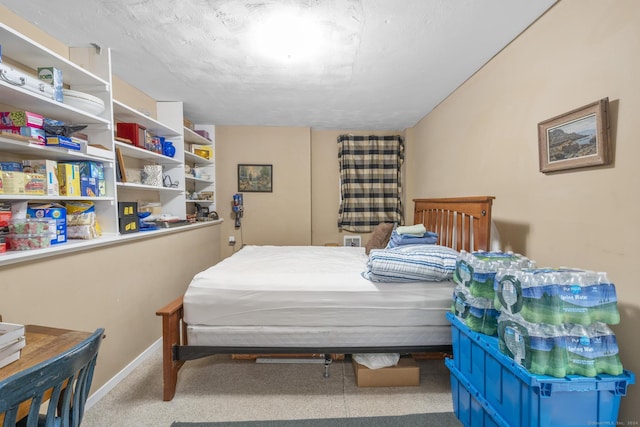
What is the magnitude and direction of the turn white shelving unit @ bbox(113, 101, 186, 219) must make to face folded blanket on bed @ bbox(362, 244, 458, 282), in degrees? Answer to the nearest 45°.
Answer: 0° — it already faces it

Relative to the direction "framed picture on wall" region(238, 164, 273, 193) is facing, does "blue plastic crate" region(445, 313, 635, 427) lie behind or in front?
in front

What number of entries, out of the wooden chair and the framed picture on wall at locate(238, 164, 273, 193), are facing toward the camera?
1

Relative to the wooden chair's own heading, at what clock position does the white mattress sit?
The white mattress is roughly at 4 o'clock from the wooden chair.

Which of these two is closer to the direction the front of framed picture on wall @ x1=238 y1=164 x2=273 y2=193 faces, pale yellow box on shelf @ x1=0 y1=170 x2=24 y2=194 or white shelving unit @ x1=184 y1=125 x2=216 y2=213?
the pale yellow box on shelf

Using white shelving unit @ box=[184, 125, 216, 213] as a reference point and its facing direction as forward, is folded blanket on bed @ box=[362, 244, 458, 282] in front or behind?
in front

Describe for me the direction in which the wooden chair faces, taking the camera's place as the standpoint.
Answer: facing away from the viewer and to the left of the viewer

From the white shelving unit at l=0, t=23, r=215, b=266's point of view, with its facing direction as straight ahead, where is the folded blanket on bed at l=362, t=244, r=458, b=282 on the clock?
The folded blanket on bed is roughly at 12 o'clock from the white shelving unit.

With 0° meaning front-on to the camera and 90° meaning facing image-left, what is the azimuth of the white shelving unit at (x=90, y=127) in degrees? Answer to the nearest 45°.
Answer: approximately 315°

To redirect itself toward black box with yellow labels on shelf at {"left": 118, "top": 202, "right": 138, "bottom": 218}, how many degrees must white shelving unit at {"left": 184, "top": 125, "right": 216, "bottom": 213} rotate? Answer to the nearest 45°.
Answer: approximately 45° to its right
